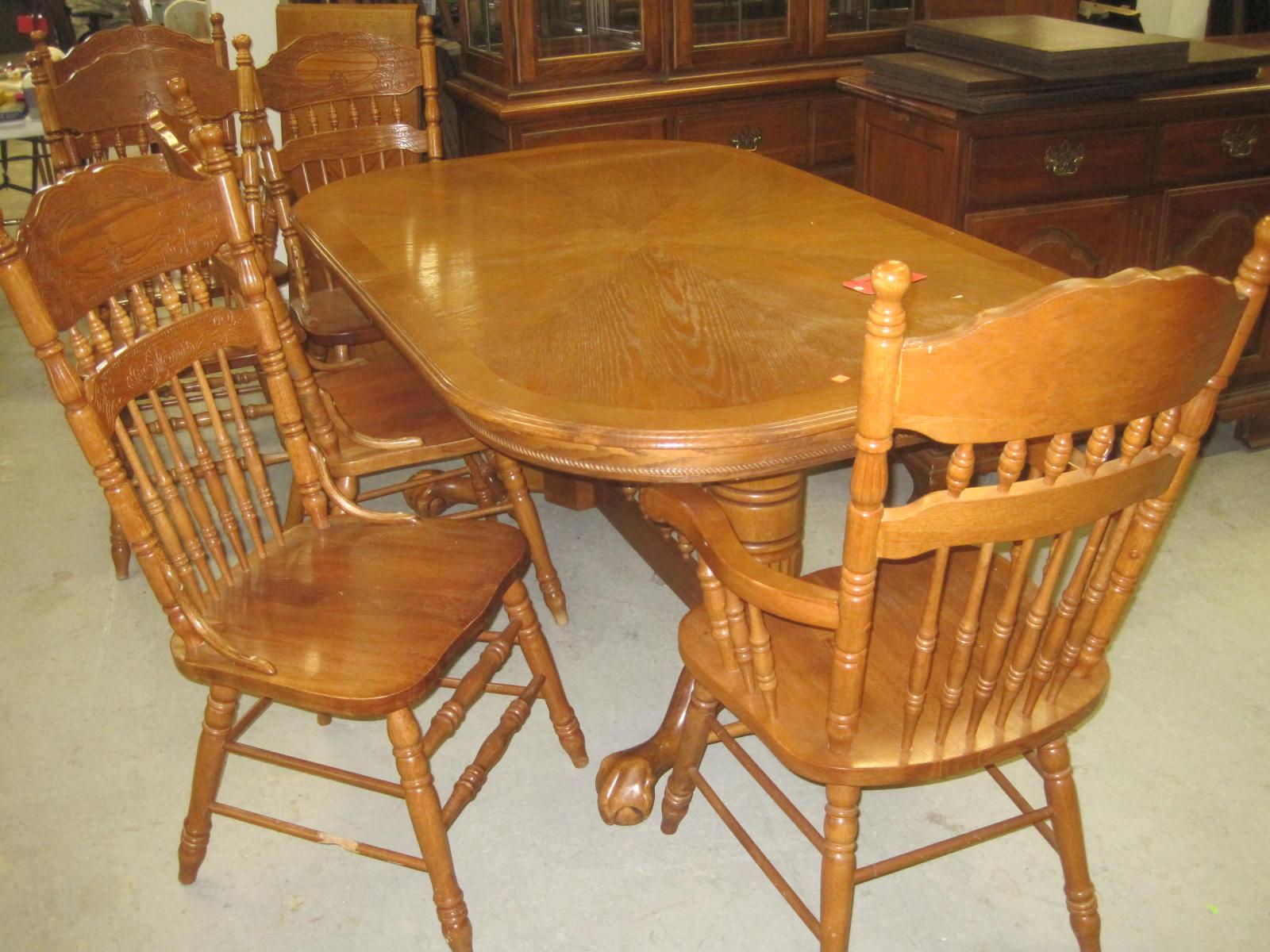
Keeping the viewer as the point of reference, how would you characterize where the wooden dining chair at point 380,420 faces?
facing to the right of the viewer

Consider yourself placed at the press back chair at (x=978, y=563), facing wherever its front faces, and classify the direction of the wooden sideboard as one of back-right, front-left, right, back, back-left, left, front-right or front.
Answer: front-right

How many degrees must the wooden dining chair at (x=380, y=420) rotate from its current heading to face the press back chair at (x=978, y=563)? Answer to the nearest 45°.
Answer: approximately 45° to its right

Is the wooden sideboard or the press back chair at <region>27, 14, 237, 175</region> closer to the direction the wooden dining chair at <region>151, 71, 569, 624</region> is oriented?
the wooden sideboard

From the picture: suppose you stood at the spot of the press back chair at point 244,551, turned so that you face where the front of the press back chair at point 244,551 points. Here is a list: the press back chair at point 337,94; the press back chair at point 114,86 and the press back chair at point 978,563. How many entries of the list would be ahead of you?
1

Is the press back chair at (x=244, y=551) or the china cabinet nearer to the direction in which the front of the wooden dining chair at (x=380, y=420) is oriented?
the china cabinet

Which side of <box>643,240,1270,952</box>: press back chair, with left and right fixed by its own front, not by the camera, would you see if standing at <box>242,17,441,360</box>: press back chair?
front

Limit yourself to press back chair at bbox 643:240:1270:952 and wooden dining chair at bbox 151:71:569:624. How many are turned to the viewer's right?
1

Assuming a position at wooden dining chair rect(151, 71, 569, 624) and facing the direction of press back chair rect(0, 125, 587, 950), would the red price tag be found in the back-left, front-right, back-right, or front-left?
front-left

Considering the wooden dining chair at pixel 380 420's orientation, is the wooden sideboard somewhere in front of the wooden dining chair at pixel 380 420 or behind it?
in front

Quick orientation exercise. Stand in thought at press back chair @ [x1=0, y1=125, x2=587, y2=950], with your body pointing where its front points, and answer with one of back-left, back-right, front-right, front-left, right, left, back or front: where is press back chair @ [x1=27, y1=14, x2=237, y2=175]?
back-left

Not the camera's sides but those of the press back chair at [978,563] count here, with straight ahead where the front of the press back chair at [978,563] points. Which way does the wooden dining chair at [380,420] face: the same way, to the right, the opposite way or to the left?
to the right

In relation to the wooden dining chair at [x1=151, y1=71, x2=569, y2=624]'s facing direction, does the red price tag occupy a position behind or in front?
in front

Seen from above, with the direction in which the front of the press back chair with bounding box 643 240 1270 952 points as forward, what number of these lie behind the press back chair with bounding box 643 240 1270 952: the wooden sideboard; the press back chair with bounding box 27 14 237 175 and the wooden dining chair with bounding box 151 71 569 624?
0

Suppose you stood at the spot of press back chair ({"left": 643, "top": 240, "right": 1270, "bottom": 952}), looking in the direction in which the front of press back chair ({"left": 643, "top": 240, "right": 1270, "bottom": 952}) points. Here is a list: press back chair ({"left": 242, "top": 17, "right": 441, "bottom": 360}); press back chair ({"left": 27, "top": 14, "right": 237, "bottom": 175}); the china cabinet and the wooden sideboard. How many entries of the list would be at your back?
0

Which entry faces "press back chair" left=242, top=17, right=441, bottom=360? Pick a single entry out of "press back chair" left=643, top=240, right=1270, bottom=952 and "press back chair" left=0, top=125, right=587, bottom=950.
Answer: "press back chair" left=643, top=240, right=1270, bottom=952
